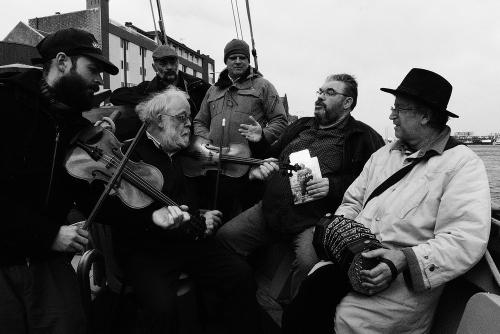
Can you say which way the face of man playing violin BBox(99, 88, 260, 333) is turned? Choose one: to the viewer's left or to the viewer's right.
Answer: to the viewer's right

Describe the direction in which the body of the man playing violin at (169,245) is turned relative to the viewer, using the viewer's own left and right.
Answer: facing the viewer and to the right of the viewer

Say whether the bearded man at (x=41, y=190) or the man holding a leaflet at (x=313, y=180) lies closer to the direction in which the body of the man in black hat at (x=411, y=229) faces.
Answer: the bearded man

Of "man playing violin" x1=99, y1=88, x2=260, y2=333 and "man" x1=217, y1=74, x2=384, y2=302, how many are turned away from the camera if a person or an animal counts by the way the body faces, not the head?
0

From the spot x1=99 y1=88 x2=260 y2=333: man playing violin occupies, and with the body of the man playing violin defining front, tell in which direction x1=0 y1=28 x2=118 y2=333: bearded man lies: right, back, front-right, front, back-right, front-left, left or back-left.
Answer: right

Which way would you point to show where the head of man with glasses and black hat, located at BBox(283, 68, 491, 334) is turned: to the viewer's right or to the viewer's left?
to the viewer's left

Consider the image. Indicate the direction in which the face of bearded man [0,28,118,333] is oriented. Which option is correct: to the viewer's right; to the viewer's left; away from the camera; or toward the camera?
to the viewer's right

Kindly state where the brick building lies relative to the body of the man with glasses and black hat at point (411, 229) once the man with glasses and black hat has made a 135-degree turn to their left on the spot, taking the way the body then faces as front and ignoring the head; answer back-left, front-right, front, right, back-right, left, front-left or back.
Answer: back-left
